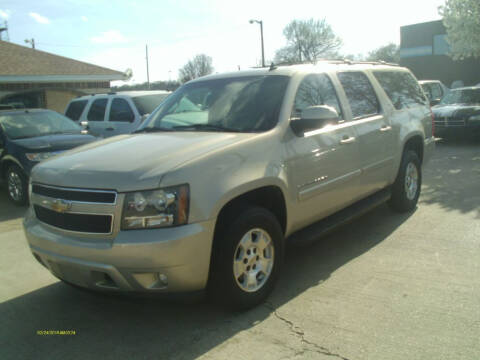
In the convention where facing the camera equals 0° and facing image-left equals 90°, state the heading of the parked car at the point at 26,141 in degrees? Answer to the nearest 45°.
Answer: approximately 315°

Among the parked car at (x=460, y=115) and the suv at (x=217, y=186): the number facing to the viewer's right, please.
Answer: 0

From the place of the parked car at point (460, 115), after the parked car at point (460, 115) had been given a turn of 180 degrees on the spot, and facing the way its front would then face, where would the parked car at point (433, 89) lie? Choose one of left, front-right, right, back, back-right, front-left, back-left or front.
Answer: front-left

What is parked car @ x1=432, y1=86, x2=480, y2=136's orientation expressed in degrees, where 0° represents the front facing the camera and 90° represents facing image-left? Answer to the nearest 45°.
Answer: approximately 45°

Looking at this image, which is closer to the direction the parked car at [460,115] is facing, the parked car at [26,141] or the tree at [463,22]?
the parked car

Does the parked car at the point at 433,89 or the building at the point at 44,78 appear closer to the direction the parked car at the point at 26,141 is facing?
the parked car

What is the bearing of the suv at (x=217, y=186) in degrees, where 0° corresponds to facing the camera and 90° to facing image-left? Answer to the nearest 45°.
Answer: approximately 45°

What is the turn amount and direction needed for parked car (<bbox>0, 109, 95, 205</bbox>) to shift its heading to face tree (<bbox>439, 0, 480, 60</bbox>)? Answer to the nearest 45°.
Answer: approximately 90° to its left

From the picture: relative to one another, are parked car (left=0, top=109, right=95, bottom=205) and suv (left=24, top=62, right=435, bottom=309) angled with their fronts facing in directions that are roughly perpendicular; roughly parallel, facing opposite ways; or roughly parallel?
roughly perpendicular
